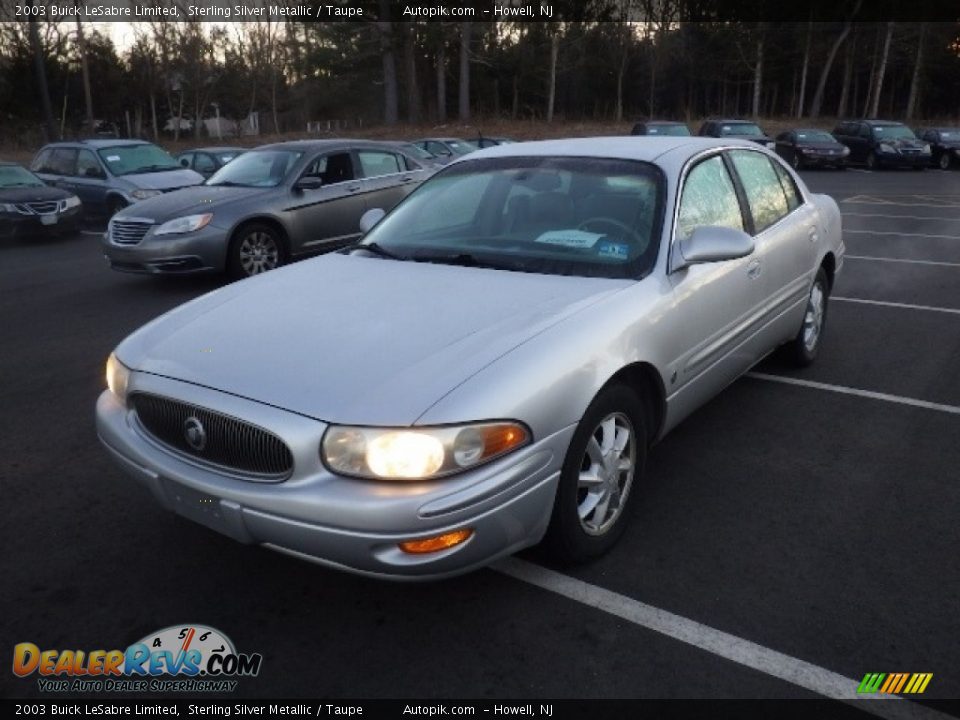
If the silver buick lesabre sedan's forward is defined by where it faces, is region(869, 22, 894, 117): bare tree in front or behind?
behind

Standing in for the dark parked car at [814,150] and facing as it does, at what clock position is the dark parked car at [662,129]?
the dark parked car at [662,129] is roughly at 3 o'clock from the dark parked car at [814,150].

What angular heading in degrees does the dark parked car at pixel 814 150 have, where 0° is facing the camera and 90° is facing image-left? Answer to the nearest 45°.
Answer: approximately 315°

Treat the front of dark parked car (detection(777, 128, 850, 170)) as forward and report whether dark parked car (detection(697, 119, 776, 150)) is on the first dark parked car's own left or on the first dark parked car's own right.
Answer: on the first dark parked car's own right

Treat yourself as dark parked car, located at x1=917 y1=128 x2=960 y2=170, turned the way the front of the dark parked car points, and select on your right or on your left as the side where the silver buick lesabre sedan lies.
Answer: on your right

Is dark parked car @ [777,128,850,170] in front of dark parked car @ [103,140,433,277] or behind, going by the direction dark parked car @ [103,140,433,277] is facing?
behind

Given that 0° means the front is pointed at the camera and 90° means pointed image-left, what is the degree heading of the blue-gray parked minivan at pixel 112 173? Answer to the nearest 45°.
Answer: approximately 315°

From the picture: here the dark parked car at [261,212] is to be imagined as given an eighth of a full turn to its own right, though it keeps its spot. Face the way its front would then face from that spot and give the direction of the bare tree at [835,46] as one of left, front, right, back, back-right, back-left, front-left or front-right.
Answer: back-right

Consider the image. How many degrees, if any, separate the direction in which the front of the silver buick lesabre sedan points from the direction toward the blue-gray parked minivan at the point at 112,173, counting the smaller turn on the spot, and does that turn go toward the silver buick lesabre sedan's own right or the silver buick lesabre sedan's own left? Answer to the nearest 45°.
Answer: approximately 90° to the silver buick lesabre sedan's own right

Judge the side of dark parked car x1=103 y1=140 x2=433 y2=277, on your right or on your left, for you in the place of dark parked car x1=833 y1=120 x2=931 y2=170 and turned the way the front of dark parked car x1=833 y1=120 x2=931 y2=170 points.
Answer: on your right

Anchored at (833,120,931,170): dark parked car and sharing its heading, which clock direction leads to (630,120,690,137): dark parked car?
(630,120,690,137): dark parked car is roughly at 3 o'clock from (833,120,931,170): dark parked car.

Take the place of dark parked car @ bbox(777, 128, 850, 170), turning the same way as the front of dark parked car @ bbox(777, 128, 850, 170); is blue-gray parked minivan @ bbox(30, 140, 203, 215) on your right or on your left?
on your right

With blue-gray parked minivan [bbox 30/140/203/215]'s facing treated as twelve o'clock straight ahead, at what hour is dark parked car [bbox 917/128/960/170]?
dark parked car [bbox 917/128/960/170] is roughly at 10 o'clock from blue-gray parked minivan [bbox 30/140/203/215].

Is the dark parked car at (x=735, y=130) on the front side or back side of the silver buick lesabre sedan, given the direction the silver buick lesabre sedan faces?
on the back side

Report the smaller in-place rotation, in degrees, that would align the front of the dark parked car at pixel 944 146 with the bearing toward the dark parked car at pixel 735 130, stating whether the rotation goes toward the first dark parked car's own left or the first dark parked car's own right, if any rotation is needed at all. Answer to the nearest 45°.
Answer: approximately 90° to the first dark parked car's own right
